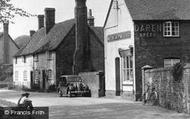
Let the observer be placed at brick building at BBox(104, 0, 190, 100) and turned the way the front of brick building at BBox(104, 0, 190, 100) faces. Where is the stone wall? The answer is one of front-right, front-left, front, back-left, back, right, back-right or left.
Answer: front-left

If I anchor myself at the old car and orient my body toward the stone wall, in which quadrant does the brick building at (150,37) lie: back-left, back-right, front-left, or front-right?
front-left

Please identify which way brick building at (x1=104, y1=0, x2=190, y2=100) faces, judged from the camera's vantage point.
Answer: facing the viewer and to the left of the viewer

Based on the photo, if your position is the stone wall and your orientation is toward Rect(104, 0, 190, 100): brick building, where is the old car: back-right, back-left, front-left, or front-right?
front-left
